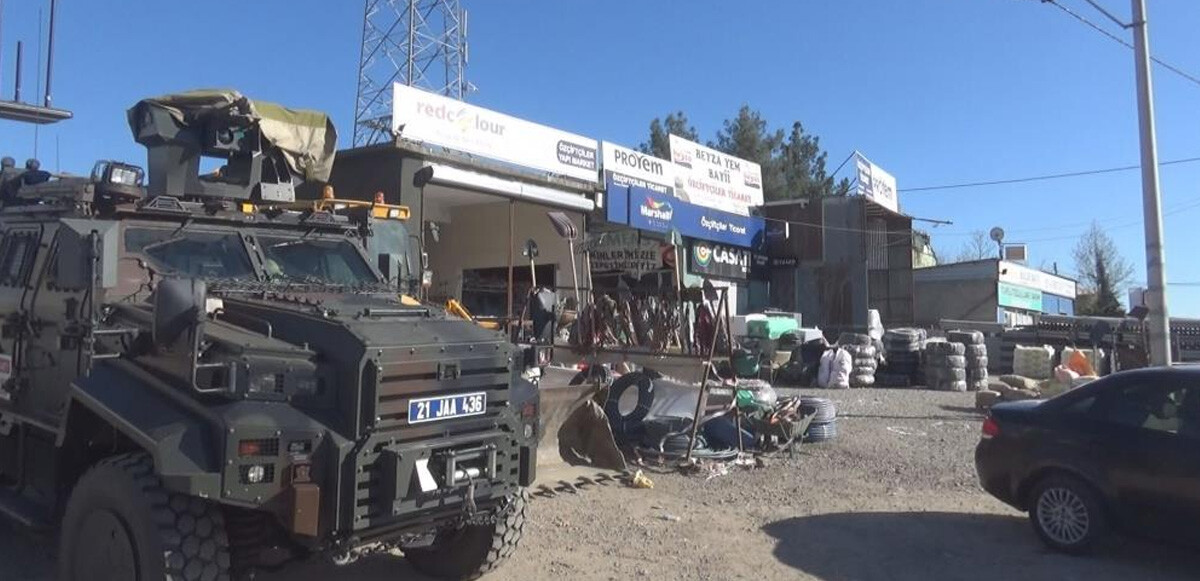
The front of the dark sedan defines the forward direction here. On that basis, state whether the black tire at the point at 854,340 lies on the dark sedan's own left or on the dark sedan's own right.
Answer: on the dark sedan's own left

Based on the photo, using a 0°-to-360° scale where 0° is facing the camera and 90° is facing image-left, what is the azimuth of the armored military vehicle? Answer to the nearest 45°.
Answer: approximately 315°

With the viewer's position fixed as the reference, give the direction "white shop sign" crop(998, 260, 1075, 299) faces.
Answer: facing the viewer and to the right of the viewer

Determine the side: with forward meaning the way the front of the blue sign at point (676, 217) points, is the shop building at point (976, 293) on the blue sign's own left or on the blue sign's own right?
on the blue sign's own left

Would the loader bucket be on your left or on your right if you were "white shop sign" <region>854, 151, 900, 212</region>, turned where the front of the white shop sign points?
on your right

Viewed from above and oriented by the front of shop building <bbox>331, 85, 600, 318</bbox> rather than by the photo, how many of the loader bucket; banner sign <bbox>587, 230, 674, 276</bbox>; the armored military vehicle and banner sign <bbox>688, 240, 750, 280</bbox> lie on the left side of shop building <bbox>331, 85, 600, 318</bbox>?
2

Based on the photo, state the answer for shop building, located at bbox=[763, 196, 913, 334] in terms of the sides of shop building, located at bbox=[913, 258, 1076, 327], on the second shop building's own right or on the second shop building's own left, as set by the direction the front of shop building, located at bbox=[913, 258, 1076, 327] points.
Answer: on the second shop building's own right

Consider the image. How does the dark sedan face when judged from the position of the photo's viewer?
facing to the right of the viewer

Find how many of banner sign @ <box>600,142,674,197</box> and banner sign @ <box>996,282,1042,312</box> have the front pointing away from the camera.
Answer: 0

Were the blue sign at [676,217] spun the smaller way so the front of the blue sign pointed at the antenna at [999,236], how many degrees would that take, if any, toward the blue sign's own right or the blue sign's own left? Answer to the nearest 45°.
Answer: approximately 90° to the blue sign's own left
